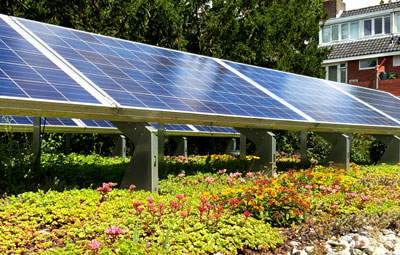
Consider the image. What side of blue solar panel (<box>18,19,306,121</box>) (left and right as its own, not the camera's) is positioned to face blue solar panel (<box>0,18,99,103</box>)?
right

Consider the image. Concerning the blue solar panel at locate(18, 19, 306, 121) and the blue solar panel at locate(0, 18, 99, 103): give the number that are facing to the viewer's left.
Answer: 0

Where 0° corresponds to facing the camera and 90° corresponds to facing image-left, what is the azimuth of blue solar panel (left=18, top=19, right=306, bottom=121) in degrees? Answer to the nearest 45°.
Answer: approximately 315°

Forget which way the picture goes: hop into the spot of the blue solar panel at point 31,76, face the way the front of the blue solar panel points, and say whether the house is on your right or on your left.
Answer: on your left

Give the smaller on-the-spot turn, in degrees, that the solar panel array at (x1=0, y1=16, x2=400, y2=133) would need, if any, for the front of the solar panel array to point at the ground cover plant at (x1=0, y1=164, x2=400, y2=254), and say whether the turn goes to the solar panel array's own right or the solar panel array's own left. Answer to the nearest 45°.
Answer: approximately 45° to the solar panel array's own right

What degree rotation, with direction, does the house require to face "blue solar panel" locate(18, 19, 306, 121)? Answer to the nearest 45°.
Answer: approximately 45° to its left

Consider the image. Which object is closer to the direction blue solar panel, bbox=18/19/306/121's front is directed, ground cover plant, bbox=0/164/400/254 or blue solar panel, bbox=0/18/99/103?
the ground cover plant

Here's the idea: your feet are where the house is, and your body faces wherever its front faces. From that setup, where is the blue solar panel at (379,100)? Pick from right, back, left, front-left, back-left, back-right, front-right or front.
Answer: front-left

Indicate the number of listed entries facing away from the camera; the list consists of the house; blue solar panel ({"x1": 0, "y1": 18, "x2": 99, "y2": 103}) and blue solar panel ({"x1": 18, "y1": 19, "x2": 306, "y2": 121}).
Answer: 0

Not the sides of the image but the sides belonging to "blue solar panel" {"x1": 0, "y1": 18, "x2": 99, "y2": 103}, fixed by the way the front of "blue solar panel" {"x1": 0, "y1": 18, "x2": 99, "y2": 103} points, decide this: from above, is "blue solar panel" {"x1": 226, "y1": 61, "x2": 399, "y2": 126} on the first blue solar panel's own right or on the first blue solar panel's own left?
on the first blue solar panel's own left

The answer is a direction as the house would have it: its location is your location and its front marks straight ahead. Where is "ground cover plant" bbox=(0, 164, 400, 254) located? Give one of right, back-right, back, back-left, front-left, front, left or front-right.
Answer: front-left

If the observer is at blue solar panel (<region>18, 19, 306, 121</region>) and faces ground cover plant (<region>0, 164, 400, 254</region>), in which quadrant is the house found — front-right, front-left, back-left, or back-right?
back-left
